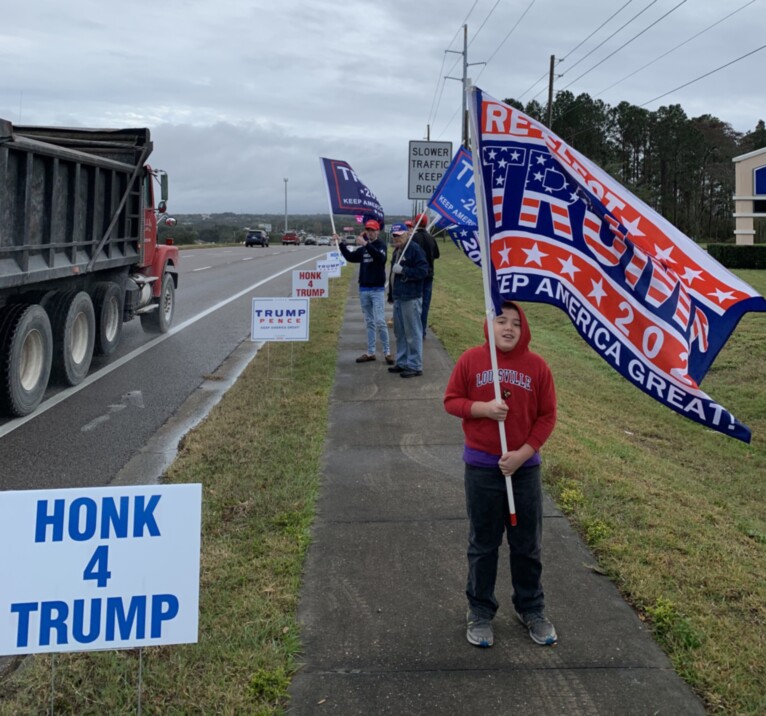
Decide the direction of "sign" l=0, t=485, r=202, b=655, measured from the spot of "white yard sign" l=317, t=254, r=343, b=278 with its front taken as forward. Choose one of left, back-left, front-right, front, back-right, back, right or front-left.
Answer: front

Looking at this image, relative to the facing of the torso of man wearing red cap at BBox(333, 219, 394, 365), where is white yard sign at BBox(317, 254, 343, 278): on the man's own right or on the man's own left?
on the man's own right

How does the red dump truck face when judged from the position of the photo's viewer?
facing away from the viewer and to the right of the viewer

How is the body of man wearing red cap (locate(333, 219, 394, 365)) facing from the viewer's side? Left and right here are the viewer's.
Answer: facing the viewer and to the left of the viewer

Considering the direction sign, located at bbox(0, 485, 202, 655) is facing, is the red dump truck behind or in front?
behind

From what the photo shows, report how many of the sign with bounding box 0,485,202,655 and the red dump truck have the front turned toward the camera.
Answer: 1

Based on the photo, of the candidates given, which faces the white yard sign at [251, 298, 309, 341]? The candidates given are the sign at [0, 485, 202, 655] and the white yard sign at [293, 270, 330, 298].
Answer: the white yard sign at [293, 270, 330, 298]

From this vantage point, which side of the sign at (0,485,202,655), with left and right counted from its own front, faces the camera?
front

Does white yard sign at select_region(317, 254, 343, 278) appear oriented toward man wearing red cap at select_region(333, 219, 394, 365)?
yes
